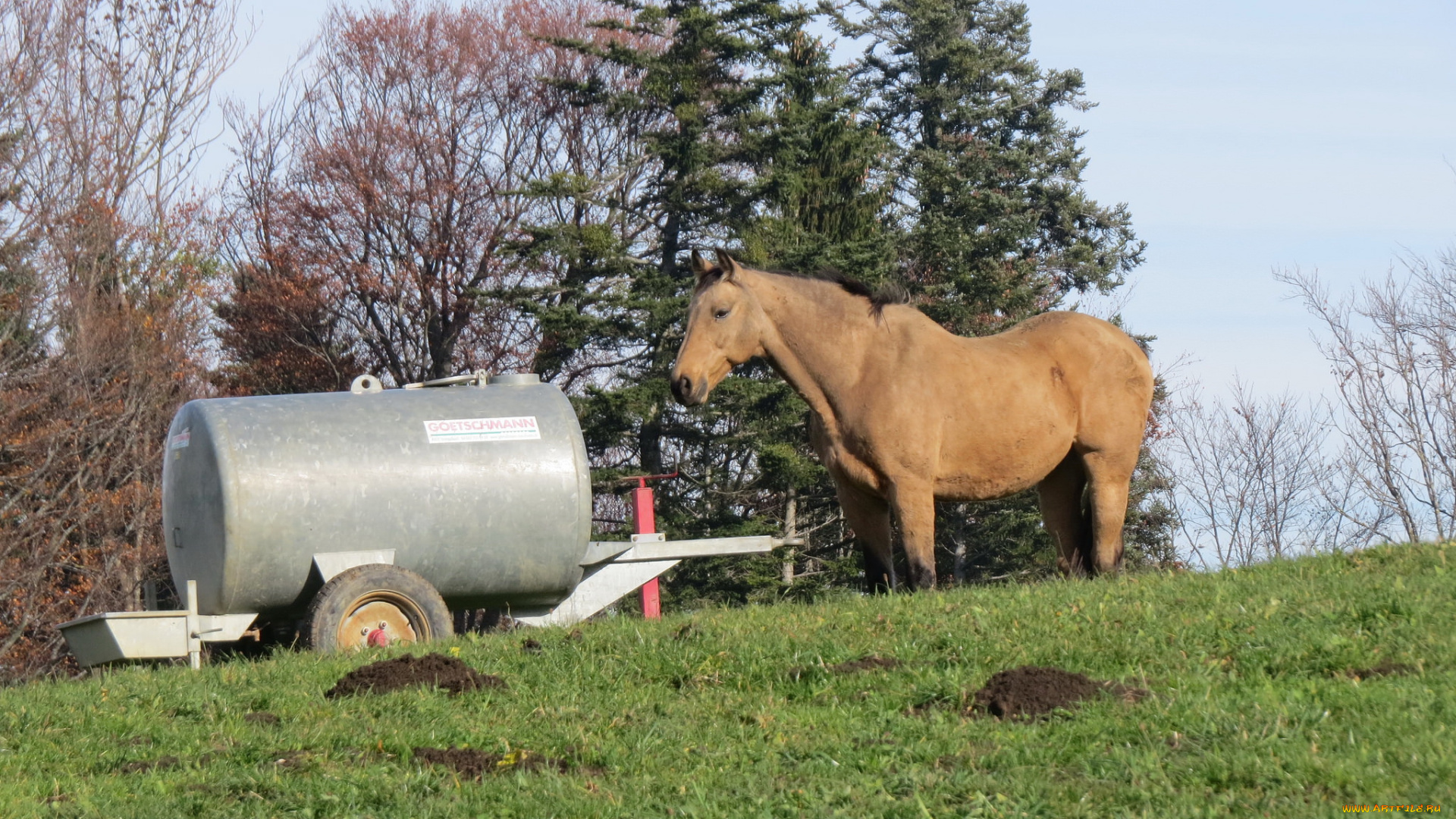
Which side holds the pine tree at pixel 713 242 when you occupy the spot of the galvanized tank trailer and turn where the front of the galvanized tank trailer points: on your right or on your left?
on your left

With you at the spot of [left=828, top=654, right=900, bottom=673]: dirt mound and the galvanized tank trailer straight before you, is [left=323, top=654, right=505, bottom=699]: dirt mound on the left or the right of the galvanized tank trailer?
left

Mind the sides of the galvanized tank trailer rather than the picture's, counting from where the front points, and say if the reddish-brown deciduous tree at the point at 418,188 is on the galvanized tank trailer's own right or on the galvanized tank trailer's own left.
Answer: on the galvanized tank trailer's own left

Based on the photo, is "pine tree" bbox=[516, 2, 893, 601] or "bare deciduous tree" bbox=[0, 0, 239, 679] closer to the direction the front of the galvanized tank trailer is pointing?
the pine tree

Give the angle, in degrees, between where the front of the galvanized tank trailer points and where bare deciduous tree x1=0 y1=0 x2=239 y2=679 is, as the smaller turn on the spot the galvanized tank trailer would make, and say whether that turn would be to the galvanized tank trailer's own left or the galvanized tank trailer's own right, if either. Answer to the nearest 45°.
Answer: approximately 90° to the galvanized tank trailer's own left

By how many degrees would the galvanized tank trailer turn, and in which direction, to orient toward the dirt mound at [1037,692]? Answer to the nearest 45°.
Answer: approximately 45° to its right

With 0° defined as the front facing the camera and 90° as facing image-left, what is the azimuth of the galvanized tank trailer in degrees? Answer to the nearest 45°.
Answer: approximately 270°

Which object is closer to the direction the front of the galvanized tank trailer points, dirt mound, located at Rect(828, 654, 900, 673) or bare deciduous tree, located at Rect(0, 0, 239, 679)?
the dirt mound

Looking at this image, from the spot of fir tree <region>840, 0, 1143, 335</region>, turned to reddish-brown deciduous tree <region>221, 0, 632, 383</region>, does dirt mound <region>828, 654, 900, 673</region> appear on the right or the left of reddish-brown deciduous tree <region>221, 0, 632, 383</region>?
left

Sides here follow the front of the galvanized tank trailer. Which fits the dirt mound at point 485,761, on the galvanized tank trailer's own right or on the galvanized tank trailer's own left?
on the galvanized tank trailer's own right

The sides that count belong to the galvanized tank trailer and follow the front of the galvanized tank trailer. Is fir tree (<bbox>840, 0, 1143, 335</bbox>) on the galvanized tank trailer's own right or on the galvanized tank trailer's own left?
on the galvanized tank trailer's own left

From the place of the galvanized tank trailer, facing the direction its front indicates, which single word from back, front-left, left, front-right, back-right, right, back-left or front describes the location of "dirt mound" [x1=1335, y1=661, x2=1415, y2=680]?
front-right
